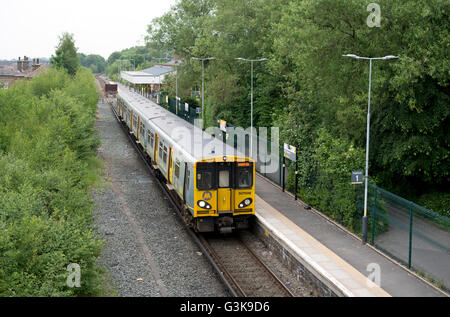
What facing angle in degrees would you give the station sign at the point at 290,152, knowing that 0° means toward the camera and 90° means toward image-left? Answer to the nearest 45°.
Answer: approximately 45°

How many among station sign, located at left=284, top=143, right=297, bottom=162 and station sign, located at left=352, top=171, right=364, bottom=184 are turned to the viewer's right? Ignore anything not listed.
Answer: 0

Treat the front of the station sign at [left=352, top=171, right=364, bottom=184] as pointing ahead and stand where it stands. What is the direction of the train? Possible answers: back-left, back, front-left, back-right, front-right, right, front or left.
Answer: right

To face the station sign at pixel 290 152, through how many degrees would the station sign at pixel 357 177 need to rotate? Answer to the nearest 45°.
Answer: approximately 135° to its right

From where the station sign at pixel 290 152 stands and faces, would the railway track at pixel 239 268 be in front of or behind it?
in front

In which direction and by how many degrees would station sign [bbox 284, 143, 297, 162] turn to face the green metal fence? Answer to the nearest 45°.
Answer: approximately 90° to its left

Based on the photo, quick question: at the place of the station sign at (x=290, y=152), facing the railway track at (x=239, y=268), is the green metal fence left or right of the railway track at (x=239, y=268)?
left
